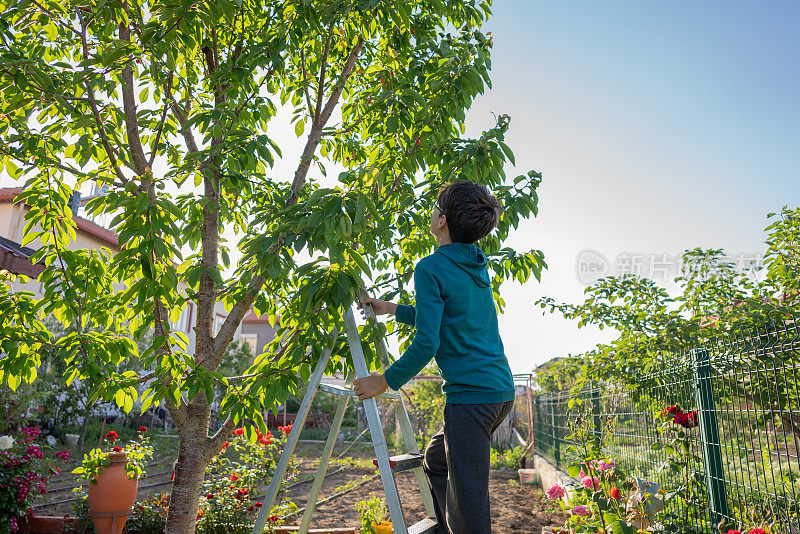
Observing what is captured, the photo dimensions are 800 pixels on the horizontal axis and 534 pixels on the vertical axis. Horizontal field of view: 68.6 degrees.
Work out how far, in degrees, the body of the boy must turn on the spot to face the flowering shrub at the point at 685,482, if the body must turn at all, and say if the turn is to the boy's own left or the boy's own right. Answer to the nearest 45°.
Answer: approximately 90° to the boy's own right

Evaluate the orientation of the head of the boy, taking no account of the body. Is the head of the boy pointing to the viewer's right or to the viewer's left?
to the viewer's left

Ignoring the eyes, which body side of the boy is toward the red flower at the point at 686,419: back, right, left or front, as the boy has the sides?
right

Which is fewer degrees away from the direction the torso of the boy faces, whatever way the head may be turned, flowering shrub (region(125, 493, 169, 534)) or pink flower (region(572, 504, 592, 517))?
the flowering shrub

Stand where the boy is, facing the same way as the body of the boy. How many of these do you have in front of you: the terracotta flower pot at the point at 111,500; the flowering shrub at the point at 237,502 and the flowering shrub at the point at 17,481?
3

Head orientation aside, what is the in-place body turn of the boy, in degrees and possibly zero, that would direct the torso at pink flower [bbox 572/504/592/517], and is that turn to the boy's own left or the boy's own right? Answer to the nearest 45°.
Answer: approximately 90° to the boy's own right

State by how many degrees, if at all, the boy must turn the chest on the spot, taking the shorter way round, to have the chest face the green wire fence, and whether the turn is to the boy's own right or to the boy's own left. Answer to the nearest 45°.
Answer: approximately 90° to the boy's own right

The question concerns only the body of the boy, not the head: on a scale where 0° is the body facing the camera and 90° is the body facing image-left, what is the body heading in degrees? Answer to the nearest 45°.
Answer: approximately 135°
